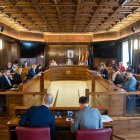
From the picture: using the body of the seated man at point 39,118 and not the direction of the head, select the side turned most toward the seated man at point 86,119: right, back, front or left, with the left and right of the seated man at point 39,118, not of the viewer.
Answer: right

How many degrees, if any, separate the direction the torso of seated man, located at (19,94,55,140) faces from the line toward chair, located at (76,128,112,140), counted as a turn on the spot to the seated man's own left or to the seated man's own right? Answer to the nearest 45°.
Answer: approximately 135° to the seated man's own right

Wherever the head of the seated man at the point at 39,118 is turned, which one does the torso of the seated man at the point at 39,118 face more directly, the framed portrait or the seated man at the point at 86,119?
the framed portrait

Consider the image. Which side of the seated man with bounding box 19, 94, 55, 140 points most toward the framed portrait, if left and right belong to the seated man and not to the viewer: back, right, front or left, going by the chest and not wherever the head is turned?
front

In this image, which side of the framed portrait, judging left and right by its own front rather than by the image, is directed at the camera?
front

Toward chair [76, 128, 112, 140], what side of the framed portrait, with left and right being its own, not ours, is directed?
front

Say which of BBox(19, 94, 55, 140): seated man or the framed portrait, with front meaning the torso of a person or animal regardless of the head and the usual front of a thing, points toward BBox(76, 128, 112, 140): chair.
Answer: the framed portrait

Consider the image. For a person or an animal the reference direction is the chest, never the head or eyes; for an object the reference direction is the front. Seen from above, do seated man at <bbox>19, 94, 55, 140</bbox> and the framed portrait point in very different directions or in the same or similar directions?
very different directions

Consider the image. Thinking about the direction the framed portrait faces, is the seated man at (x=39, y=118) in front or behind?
in front

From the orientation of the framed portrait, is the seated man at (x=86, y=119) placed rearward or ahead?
ahead

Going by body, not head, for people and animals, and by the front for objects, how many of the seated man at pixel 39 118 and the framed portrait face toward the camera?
1

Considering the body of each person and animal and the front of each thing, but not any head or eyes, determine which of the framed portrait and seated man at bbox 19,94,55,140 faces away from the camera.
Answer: the seated man

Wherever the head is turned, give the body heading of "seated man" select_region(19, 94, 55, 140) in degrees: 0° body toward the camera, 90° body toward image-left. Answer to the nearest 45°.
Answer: approximately 180°
